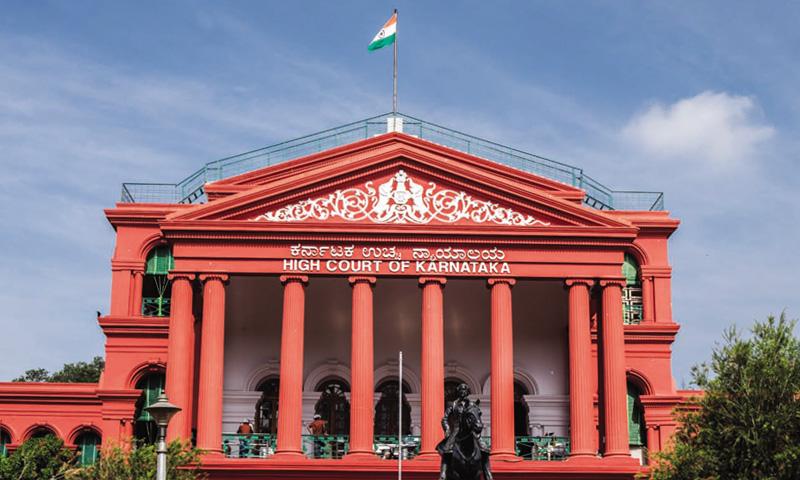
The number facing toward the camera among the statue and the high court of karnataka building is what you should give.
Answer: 2

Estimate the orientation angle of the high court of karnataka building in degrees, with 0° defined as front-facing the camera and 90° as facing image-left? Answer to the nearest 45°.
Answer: approximately 0°

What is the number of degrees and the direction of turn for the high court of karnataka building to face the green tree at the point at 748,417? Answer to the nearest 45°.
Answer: approximately 45° to its left

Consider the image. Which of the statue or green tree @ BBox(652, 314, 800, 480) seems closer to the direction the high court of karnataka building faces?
the statue

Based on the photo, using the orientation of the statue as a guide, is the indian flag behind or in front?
behind

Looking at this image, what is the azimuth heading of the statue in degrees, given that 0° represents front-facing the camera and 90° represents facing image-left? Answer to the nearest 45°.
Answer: approximately 0°

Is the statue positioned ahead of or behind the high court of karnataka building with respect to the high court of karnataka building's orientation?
ahead

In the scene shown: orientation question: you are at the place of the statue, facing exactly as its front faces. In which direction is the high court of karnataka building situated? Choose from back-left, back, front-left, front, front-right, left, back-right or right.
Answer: back
